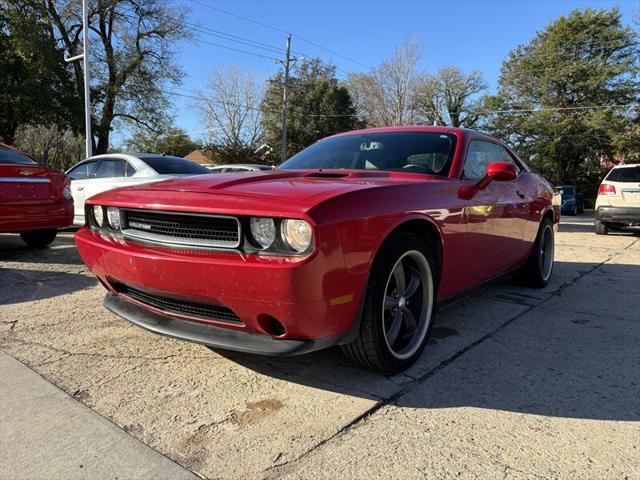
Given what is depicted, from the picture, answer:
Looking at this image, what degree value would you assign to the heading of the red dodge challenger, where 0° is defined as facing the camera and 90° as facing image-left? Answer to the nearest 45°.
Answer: approximately 45°

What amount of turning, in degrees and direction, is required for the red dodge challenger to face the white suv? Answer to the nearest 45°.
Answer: approximately 180°

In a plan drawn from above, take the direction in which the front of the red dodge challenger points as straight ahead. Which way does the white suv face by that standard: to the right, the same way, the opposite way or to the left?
the opposite way

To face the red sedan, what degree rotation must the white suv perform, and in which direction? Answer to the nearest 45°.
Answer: approximately 135° to its left

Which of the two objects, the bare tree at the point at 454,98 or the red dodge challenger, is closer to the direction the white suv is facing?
the bare tree

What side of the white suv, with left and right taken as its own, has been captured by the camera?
back

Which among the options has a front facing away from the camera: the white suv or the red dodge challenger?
the white suv

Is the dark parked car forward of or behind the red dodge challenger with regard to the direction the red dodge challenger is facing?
behind

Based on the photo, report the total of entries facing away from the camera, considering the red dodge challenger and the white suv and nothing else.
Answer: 1

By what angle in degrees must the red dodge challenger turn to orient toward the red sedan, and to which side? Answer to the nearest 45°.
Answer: approximately 90° to its right

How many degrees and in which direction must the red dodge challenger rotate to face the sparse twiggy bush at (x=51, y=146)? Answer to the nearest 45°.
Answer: approximately 90° to its right
